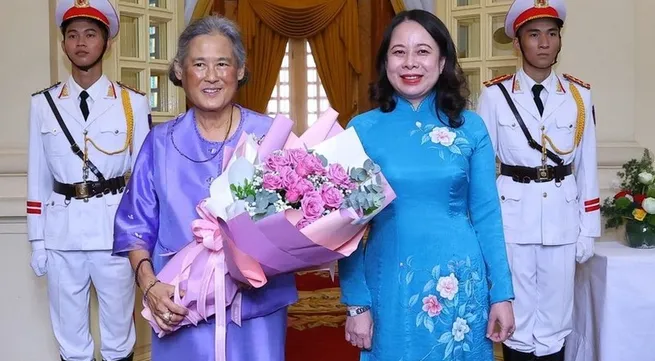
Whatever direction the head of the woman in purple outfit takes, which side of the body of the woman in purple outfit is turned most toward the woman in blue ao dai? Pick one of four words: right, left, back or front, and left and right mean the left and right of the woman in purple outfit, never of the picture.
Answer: left

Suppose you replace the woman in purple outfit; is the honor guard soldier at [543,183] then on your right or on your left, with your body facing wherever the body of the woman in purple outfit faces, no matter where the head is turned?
on your left

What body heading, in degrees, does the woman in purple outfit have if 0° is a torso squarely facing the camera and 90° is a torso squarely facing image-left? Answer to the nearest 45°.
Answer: approximately 0°

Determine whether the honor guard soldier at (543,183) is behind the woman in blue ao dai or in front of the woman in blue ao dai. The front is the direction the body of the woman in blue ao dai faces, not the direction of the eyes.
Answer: behind

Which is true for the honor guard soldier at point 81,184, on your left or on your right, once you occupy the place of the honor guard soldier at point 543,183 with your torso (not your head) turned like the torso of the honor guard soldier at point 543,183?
on your right

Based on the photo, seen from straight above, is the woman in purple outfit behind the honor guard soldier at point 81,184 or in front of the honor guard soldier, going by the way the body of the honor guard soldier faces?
in front

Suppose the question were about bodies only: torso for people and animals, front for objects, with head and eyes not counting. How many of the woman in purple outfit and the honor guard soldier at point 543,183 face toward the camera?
2

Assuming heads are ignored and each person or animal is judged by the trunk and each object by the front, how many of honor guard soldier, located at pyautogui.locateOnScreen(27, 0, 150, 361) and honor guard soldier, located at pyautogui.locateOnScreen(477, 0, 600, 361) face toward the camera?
2

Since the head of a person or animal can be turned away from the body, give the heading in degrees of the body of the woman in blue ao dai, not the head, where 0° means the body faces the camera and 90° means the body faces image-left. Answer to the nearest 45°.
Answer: approximately 0°
